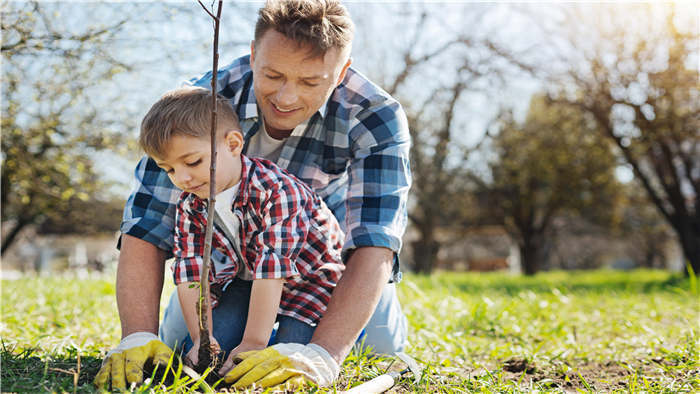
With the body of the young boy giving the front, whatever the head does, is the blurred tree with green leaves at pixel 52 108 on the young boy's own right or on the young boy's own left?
on the young boy's own right

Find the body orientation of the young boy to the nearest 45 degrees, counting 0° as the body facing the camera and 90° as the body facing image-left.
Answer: approximately 45°

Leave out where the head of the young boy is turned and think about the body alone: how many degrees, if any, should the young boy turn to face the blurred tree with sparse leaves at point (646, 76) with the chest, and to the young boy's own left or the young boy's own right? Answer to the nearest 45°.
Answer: approximately 180°

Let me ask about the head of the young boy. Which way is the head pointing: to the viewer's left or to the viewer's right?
to the viewer's left
